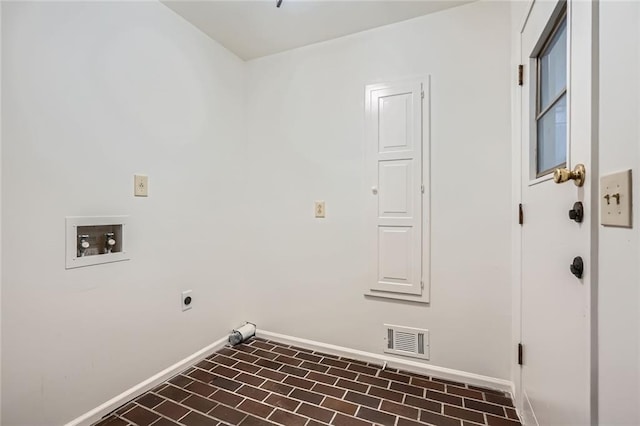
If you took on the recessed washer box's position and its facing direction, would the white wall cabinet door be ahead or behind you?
ahead

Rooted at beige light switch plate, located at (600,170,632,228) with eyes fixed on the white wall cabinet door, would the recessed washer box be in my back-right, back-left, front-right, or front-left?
front-left

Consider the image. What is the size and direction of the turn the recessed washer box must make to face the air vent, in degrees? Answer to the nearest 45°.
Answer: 0° — it already faces it

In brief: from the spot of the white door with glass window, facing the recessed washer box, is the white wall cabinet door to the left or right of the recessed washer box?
right

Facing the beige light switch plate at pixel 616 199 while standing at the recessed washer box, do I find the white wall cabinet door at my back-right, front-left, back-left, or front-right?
front-left

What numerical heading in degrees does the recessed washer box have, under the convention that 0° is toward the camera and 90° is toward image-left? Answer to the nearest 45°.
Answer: approximately 315°

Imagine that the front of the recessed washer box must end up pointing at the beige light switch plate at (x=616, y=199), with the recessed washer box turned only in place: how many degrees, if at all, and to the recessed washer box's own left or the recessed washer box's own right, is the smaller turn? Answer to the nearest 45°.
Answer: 0° — it already faces it

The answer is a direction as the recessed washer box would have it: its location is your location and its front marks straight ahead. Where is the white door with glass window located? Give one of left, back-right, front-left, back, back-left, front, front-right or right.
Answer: front

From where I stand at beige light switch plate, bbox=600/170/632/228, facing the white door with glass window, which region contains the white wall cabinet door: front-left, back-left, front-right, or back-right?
front-left
